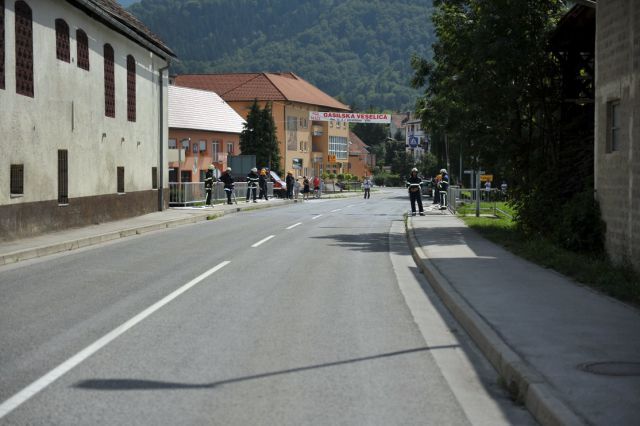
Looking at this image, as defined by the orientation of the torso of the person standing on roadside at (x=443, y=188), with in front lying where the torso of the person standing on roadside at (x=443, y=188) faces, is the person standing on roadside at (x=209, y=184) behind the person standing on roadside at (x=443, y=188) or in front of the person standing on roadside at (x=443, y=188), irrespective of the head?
in front

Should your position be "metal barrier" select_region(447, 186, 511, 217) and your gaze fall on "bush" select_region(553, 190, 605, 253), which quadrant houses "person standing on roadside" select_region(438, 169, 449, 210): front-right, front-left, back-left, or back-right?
back-right

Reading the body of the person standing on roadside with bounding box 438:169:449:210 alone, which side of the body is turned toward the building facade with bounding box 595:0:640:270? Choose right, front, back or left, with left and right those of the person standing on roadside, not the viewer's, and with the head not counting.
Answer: left

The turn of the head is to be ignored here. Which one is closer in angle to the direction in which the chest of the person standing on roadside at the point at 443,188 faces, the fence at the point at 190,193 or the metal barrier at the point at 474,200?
the fence

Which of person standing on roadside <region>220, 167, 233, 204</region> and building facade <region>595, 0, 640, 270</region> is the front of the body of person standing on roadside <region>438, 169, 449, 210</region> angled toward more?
the person standing on roadside

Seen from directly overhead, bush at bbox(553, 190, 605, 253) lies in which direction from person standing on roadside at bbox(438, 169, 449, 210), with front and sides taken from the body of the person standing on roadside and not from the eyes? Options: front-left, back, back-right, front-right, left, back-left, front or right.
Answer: left

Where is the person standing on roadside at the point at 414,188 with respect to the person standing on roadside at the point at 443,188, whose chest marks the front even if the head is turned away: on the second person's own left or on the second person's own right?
on the second person's own left

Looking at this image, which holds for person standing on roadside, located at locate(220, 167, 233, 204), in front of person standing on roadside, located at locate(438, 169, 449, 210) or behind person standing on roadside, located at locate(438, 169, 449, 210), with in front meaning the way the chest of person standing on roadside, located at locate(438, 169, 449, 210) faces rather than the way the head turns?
in front

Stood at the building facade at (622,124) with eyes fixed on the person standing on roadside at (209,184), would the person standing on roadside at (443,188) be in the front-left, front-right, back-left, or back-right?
front-right

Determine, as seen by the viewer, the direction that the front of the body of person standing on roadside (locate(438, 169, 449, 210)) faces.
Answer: to the viewer's left

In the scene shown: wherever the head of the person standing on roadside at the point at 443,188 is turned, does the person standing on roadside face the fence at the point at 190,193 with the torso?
yes

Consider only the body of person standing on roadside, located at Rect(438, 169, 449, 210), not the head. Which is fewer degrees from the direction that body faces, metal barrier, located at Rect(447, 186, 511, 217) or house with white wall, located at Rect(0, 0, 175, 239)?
the house with white wall
